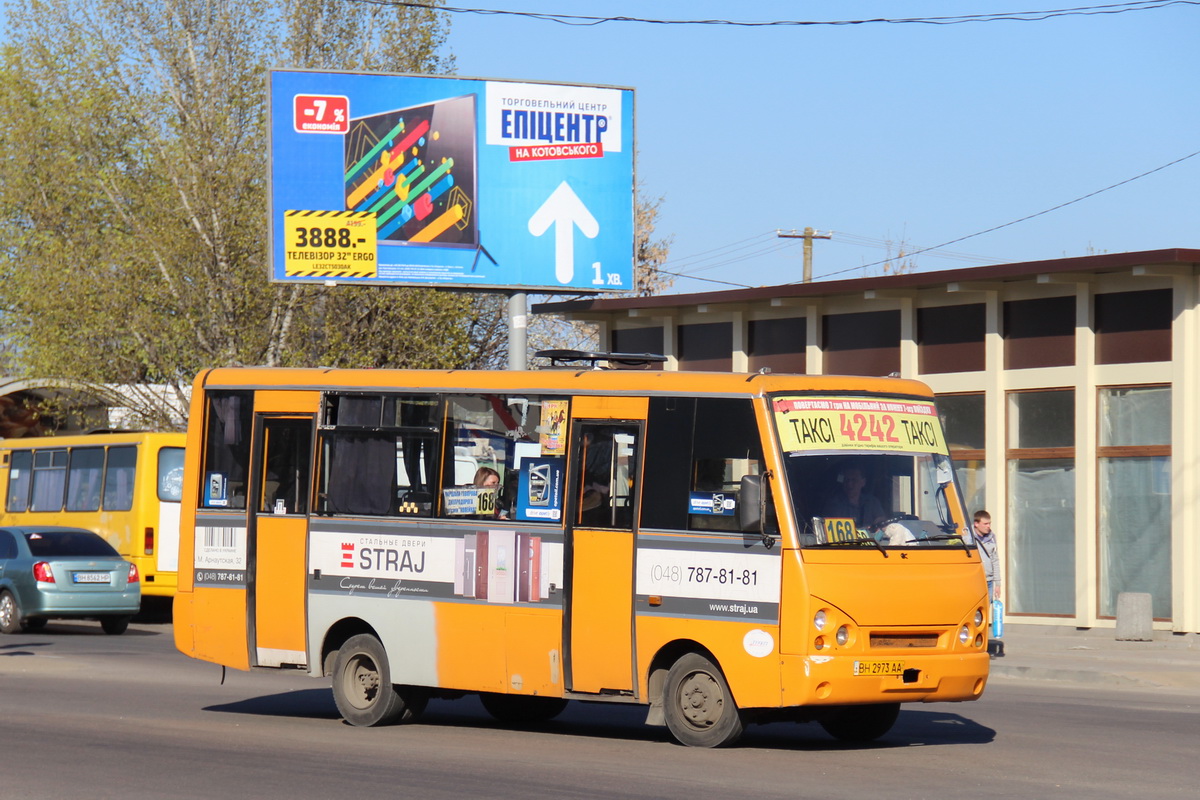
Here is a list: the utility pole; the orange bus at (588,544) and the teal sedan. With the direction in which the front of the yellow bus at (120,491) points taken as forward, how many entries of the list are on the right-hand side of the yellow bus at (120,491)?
1

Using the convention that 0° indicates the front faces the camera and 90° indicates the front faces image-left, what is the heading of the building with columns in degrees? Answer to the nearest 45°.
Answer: approximately 45°

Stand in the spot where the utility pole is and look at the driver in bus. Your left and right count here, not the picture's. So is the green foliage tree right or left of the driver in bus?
right

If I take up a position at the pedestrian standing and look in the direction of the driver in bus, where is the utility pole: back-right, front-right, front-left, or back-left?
back-right

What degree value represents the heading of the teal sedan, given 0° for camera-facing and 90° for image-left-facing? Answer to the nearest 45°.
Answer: approximately 135°

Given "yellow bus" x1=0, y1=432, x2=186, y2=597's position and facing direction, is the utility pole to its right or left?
on its right

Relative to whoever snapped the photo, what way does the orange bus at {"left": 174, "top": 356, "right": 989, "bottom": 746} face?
facing the viewer and to the right of the viewer

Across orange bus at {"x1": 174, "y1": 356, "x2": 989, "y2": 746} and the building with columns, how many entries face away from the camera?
0

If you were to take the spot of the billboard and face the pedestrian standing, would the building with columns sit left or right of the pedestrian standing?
left

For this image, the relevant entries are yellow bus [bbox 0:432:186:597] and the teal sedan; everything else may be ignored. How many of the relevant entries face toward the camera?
0

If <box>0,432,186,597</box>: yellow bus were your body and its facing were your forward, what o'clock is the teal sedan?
The teal sedan is roughly at 8 o'clock from the yellow bus.

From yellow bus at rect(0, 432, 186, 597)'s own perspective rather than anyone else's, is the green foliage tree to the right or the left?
on its right

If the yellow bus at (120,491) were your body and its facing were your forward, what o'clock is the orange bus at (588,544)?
the orange bus at (588,544) is roughly at 7 o'clock from the yellow bus at (120,491).
